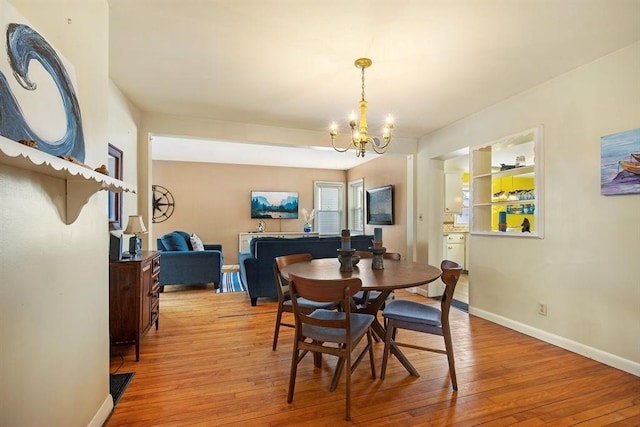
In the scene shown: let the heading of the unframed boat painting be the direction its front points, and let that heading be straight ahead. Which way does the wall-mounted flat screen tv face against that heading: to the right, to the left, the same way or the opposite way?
to the left

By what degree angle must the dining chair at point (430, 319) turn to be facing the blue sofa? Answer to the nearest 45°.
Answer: approximately 45° to its right

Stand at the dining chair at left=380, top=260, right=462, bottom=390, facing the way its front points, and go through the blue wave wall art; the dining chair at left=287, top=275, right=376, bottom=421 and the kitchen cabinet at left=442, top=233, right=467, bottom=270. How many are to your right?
1

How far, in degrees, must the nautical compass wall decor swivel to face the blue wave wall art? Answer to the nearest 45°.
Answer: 0° — it already faces it

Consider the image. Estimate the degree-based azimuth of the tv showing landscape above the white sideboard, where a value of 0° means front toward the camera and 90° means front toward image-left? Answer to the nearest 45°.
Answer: approximately 0°

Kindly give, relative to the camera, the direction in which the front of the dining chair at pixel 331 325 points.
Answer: facing away from the viewer and to the right of the viewer
